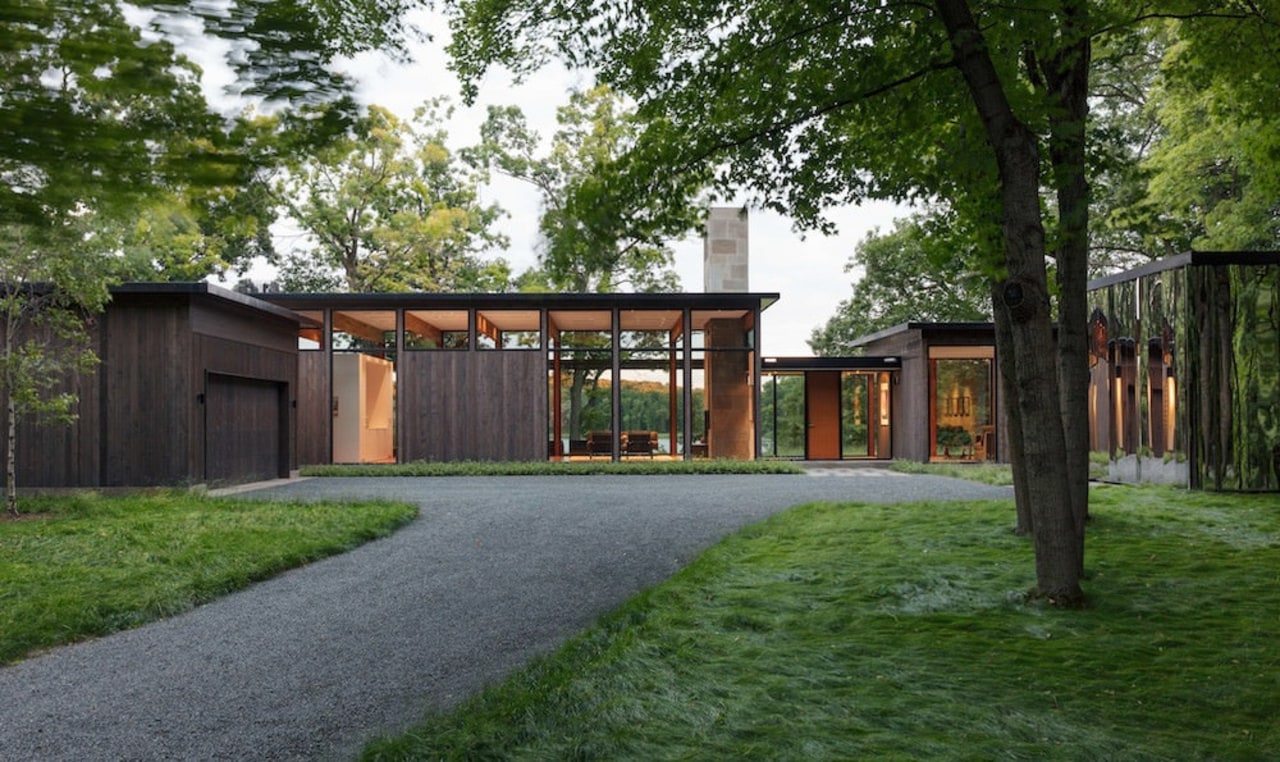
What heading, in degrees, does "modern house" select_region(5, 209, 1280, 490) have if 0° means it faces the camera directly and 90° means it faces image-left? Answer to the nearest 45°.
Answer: approximately 0°
